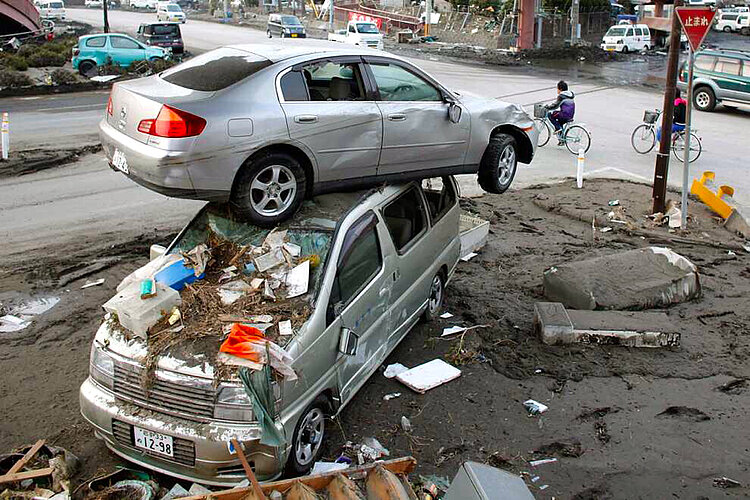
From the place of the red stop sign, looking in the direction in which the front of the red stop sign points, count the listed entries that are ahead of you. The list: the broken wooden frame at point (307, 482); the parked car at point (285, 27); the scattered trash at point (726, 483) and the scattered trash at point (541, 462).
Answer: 3

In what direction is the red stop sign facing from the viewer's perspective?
toward the camera

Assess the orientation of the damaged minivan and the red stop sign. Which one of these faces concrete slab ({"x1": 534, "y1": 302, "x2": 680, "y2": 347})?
the red stop sign

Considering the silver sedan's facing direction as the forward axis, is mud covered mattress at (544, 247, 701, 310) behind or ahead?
ahead

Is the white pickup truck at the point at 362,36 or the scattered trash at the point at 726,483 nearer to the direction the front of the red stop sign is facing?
the scattered trash

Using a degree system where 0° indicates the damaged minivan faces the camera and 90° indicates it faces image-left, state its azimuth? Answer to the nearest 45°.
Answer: approximately 45°

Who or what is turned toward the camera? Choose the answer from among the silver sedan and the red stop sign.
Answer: the red stop sign

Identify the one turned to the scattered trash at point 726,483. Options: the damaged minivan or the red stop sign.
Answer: the red stop sign

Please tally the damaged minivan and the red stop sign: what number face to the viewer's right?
0

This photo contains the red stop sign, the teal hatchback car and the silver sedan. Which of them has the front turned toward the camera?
the red stop sign

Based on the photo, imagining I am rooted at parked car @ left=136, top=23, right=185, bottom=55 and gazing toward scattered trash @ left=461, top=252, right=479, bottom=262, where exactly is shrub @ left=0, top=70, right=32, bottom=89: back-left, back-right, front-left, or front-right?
front-right

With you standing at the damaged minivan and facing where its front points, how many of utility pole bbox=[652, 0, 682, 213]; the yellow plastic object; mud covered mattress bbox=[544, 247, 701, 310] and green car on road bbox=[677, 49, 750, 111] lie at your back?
4

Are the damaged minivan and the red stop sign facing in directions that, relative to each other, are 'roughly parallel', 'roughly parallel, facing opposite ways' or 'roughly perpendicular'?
roughly parallel

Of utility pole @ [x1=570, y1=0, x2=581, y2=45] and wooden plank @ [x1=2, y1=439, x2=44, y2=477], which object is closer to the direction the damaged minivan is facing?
the wooden plank

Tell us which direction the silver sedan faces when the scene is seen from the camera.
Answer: facing away from the viewer and to the right of the viewer

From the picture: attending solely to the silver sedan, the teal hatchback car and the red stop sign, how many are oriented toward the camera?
1
